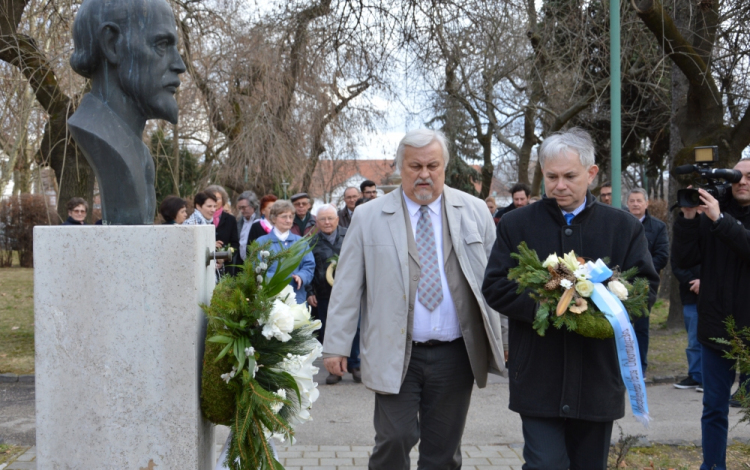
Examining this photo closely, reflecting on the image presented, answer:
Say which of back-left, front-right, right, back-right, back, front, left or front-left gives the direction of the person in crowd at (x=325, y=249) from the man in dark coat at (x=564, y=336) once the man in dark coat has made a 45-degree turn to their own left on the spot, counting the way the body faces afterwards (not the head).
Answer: back

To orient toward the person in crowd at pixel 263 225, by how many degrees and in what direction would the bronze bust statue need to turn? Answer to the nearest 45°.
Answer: approximately 90° to its left

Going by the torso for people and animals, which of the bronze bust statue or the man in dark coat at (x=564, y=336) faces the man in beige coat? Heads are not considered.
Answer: the bronze bust statue

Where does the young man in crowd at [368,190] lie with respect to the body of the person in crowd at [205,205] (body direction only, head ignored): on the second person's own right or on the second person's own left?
on the second person's own left

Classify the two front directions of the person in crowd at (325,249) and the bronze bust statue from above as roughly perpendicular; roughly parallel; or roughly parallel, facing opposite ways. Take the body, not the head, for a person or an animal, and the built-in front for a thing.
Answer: roughly perpendicular

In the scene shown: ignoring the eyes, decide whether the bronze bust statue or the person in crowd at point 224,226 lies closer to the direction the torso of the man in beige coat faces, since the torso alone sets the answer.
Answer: the bronze bust statue

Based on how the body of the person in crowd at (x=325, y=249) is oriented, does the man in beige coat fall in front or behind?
in front

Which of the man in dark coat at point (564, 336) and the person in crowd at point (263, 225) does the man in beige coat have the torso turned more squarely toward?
the man in dark coat

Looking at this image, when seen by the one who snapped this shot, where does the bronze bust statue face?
facing to the right of the viewer
